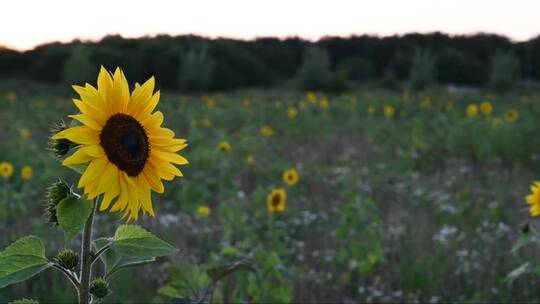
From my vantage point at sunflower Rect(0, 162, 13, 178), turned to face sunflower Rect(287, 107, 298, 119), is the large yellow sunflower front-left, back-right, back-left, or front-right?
back-right

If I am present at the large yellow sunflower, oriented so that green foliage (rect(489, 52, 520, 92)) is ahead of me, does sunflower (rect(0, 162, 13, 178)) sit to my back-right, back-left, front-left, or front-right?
front-left

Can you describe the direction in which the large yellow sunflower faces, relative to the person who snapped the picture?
facing the viewer and to the right of the viewer

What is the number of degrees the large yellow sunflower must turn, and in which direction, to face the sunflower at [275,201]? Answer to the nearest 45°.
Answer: approximately 135° to its left

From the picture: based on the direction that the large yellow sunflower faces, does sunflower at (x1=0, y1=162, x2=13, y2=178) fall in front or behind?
behind

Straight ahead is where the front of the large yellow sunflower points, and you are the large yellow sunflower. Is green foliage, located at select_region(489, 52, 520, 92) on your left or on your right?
on your left

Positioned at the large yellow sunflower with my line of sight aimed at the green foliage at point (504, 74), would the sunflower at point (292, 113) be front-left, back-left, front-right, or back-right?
front-left

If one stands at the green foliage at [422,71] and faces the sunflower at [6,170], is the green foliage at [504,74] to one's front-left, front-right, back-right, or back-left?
back-left

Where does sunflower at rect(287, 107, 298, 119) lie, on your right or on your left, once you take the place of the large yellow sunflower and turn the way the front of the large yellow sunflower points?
on your left

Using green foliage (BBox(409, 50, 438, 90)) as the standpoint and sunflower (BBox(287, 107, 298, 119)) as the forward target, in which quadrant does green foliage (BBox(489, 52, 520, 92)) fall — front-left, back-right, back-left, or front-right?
back-left
